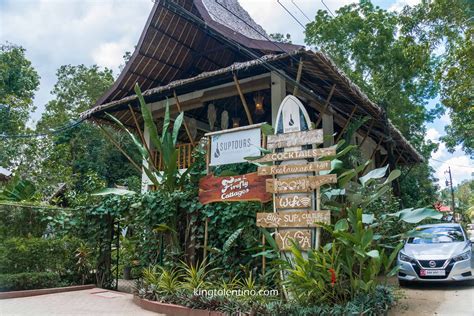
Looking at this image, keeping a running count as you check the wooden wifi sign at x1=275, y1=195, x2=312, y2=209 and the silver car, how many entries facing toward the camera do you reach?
2

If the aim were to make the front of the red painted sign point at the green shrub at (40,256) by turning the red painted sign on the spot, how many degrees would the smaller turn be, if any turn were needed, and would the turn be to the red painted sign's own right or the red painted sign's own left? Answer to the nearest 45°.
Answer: approximately 135° to the red painted sign's own right

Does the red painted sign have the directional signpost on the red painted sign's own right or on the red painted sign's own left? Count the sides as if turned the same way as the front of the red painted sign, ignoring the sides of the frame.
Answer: on the red painted sign's own left

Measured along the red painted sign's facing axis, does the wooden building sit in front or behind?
behind

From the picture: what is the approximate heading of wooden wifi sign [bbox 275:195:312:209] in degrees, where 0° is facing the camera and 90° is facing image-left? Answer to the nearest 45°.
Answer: approximately 0°
